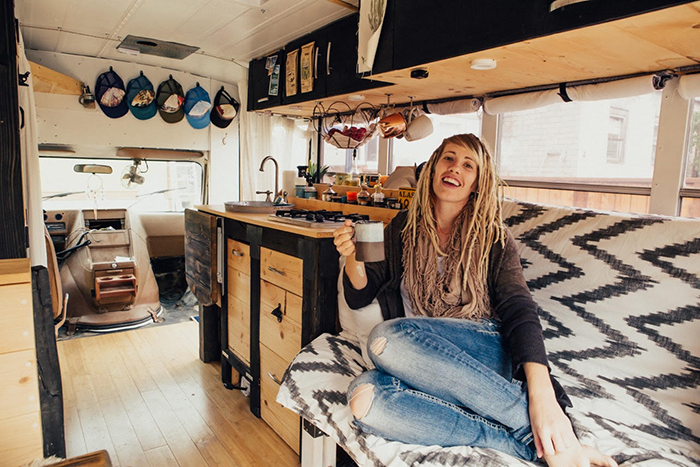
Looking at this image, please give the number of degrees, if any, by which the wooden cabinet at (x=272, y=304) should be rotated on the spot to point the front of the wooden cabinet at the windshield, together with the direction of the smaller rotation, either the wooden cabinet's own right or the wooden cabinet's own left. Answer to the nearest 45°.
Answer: approximately 90° to the wooden cabinet's own right

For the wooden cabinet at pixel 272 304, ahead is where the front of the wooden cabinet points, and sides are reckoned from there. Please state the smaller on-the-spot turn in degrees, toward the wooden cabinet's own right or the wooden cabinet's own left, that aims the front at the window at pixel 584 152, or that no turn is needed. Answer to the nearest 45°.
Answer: approximately 135° to the wooden cabinet's own left

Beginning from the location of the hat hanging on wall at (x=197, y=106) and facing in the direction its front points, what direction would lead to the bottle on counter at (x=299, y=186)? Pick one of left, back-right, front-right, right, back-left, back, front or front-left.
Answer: front-left

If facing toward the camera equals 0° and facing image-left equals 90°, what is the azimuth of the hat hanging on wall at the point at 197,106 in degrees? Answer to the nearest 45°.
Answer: approximately 0°

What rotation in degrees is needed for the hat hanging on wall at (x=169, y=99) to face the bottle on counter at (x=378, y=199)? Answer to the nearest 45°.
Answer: approximately 45° to its left

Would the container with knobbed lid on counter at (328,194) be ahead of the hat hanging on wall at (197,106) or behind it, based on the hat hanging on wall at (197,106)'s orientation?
ahead

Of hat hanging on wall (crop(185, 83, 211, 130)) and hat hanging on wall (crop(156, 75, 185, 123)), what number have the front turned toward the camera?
2

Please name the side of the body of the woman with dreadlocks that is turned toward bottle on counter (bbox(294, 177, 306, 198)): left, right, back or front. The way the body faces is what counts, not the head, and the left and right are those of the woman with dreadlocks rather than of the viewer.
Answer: right

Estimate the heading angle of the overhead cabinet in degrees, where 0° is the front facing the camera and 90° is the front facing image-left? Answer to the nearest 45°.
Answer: approximately 45°
